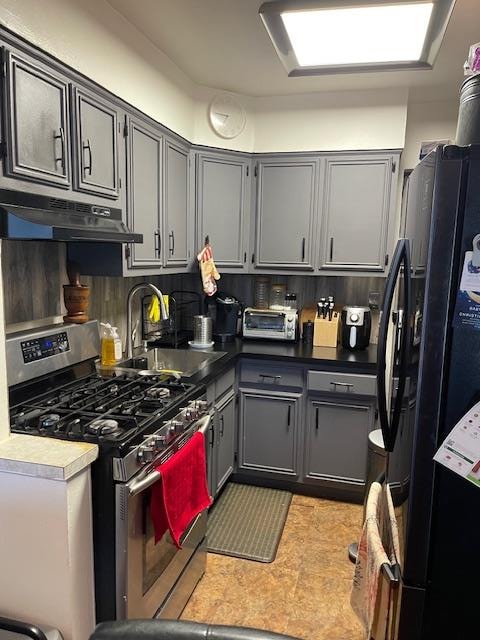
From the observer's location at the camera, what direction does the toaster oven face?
facing the viewer

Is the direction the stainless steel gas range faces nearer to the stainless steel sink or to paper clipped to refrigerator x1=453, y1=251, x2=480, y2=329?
the paper clipped to refrigerator

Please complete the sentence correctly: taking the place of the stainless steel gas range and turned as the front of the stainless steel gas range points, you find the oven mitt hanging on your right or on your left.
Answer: on your left

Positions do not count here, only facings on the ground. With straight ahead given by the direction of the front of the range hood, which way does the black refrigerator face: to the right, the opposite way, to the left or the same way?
the opposite way

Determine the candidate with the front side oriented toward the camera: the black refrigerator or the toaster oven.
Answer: the toaster oven

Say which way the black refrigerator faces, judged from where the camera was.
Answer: facing to the left of the viewer

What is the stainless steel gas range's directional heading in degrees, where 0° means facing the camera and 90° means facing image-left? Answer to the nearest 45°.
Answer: approximately 315°

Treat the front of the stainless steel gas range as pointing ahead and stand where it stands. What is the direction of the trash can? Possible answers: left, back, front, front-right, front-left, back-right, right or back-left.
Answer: front-left

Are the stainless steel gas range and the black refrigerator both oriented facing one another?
yes
